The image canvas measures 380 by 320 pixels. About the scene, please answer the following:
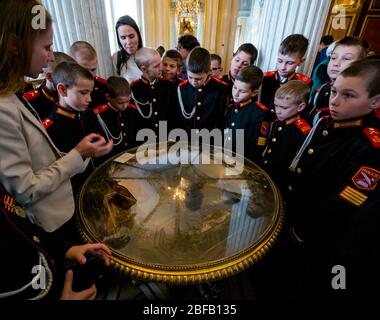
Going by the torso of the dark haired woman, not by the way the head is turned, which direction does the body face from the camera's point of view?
toward the camera

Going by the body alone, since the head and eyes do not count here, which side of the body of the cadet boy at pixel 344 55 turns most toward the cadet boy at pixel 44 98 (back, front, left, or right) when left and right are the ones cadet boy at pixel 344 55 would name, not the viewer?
front

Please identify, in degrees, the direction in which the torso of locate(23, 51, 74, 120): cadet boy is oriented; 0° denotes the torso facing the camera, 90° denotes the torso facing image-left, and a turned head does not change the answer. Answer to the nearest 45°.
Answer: approximately 315°

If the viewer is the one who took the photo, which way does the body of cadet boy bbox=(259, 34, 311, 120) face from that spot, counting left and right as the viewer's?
facing the viewer and to the left of the viewer

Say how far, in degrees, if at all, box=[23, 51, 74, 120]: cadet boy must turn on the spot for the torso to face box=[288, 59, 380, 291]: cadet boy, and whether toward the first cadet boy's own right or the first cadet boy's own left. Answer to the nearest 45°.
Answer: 0° — they already face them

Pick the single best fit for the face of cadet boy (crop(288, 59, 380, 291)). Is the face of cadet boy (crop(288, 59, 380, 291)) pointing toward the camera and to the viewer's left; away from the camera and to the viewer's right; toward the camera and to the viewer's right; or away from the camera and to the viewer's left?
toward the camera and to the viewer's left

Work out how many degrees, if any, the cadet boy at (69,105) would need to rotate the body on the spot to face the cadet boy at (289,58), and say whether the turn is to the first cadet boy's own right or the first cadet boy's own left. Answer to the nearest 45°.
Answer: approximately 45° to the first cadet boy's own left

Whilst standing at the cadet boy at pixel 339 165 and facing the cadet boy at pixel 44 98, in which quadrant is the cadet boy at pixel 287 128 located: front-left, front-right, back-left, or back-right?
front-right

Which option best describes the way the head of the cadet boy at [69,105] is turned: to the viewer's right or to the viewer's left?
to the viewer's right

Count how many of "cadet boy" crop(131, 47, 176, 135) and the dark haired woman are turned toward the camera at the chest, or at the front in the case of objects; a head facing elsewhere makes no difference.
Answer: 2

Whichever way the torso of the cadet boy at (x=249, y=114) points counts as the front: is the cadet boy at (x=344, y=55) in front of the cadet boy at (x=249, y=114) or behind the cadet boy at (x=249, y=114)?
behind

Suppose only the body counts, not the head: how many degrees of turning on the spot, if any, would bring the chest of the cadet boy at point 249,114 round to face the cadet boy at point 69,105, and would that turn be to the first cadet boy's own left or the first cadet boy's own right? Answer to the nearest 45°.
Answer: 0° — they already face them

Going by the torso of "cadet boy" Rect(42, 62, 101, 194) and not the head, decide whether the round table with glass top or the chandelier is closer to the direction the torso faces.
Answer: the round table with glass top

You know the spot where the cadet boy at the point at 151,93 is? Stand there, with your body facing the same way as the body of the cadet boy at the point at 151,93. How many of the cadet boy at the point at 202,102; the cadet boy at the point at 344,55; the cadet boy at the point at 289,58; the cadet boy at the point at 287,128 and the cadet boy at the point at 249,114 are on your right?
0

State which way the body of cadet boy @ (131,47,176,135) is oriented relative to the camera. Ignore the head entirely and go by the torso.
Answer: toward the camera

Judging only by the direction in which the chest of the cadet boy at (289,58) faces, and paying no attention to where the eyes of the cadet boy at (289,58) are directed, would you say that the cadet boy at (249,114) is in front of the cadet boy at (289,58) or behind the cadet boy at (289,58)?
in front
